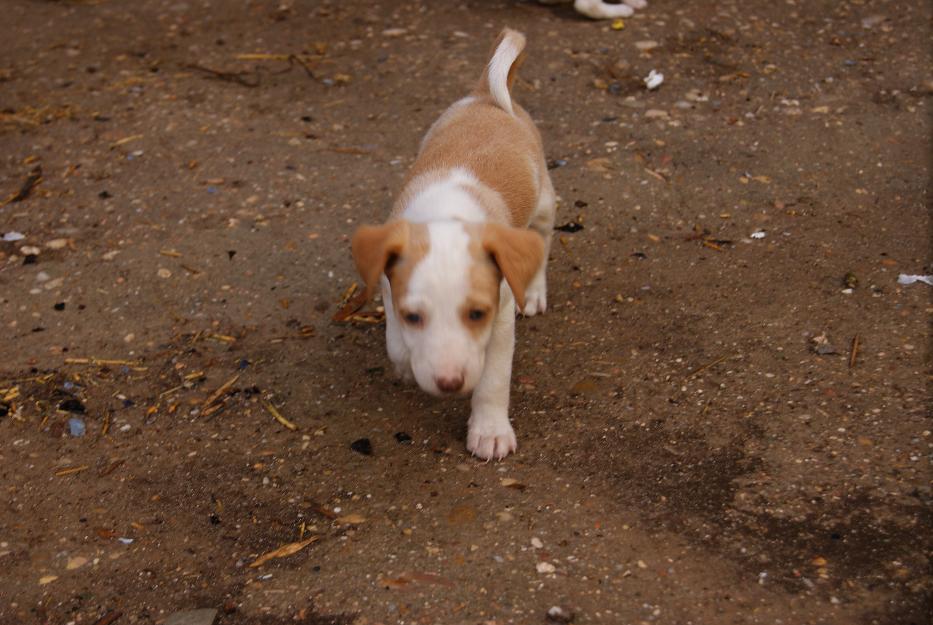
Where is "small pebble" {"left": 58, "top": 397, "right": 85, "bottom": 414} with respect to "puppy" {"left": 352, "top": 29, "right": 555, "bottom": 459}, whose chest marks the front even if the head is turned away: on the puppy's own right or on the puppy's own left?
on the puppy's own right

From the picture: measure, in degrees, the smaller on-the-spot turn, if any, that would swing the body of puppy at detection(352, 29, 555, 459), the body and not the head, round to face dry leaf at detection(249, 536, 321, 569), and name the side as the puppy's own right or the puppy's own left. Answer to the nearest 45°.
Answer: approximately 45° to the puppy's own right

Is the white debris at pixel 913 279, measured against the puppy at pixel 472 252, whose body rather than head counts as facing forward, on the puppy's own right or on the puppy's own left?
on the puppy's own left

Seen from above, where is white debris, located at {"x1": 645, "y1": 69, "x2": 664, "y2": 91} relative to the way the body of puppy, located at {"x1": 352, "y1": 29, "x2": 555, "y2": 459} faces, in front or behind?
behind

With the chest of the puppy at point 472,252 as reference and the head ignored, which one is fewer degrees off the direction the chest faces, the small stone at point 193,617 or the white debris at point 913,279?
the small stone

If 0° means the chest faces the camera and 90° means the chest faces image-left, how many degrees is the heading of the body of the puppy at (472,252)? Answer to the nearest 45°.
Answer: approximately 0°

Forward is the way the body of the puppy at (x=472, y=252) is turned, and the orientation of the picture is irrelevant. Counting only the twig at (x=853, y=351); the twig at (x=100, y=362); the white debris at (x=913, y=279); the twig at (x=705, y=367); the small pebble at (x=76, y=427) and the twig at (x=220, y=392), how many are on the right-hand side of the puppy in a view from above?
3

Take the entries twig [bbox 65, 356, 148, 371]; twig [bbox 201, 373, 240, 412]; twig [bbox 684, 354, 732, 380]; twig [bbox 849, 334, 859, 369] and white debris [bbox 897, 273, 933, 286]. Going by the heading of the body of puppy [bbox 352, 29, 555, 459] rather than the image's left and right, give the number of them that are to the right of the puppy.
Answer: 2

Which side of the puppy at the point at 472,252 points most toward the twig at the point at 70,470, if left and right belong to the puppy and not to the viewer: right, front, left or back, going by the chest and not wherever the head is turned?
right

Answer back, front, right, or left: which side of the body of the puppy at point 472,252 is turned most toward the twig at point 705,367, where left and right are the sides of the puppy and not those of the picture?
left

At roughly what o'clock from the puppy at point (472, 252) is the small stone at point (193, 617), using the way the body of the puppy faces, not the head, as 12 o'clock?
The small stone is roughly at 1 o'clock from the puppy.

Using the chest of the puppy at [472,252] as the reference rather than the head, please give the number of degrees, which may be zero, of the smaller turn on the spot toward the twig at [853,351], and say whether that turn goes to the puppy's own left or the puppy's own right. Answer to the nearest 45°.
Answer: approximately 90° to the puppy's own left

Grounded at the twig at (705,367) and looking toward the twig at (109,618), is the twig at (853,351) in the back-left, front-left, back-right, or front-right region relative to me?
back-left
